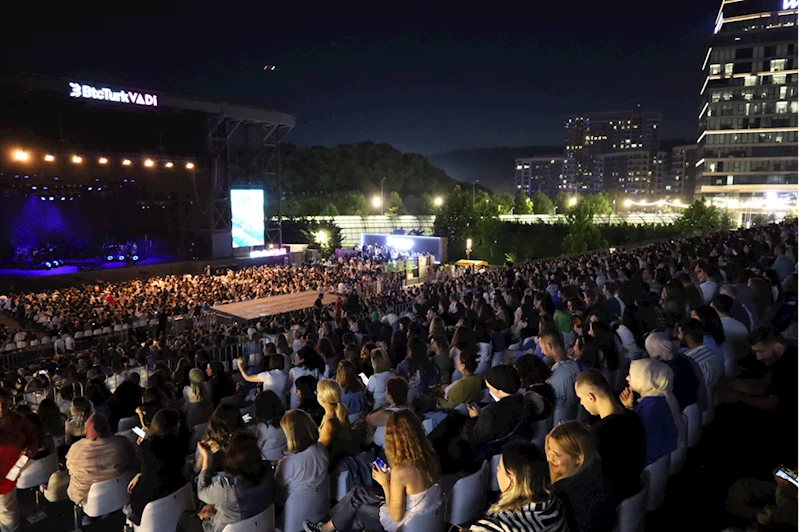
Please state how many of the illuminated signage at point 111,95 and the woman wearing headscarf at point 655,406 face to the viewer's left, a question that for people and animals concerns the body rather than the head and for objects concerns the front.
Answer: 1

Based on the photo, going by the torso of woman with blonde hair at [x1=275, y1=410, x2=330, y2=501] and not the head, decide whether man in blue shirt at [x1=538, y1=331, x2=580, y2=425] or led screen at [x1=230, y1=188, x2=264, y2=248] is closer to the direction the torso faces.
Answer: the led screen

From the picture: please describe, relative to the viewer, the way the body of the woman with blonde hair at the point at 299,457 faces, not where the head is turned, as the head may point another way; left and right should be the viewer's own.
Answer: facing away from the viewer and to the left of the viewer

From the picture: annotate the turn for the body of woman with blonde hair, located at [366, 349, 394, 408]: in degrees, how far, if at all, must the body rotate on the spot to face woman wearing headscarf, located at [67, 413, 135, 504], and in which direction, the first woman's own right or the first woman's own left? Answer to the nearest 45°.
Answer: approximately 90° to the first woman's own left

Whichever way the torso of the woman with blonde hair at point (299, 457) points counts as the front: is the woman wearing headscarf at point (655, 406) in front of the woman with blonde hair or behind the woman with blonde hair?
behind

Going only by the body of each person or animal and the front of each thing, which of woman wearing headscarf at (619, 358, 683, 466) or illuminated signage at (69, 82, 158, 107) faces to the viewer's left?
the woman wearing headscarf

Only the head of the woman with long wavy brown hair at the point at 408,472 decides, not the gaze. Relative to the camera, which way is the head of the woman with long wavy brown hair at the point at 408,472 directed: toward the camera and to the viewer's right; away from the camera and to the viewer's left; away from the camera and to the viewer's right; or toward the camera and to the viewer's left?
away from the camera and to the viewer's left

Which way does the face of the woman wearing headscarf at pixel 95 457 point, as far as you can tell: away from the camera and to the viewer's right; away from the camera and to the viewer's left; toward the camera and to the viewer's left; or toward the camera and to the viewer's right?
away from the camera and to the viewer's left

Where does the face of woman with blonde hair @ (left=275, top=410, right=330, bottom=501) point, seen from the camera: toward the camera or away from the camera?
away from the camera

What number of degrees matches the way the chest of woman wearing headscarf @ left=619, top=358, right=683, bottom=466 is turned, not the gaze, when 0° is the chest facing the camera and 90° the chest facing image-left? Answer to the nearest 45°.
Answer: approximately 90°

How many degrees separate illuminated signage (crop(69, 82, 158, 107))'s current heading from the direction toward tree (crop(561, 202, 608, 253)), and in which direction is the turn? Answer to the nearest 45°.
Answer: approximately 45° to its left

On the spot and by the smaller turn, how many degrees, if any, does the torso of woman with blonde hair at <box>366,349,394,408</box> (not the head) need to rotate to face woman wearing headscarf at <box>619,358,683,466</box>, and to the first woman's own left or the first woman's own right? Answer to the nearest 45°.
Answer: approximately 180°

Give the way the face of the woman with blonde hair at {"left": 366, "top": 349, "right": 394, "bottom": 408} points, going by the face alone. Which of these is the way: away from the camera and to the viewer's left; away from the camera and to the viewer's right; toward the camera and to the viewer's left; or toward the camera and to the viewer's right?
away from the camera and to the viewer's left

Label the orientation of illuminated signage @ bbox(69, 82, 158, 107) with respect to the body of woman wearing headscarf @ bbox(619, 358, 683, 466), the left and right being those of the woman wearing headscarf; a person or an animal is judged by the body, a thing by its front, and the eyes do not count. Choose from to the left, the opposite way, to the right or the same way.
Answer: the opposite way
